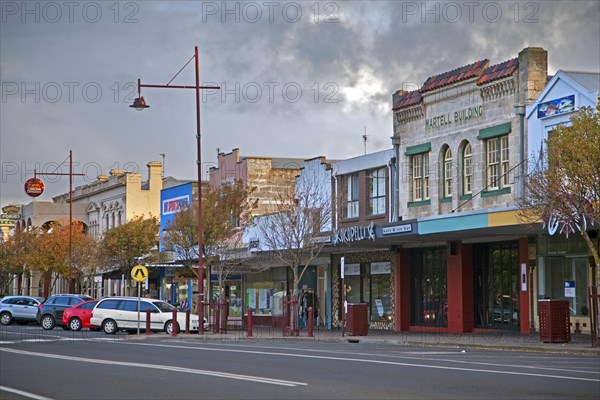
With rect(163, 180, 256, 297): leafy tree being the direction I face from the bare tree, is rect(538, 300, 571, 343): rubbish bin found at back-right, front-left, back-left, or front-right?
back-left

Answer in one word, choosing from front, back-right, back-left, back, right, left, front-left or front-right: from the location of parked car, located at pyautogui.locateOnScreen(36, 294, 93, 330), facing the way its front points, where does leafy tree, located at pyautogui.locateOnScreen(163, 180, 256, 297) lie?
front

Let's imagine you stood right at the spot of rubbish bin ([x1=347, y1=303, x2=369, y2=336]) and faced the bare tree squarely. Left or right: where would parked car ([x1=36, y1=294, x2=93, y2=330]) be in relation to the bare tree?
left

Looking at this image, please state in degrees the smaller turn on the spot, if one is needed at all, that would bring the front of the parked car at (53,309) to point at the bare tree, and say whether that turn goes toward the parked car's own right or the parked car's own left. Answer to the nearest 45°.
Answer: approximately 45° to the parked car's own right

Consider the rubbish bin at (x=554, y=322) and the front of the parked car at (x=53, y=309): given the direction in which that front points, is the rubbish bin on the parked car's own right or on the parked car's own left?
on the parked car's own right

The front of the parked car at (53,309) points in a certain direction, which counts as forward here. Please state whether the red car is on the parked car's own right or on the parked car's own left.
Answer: on the parked car's own right

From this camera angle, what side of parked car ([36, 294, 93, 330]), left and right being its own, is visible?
right

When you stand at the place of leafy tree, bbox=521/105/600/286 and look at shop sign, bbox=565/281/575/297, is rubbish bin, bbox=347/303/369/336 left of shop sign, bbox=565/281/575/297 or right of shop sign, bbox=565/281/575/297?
left

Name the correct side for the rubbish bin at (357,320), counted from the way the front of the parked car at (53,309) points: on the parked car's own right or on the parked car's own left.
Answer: on the parked car's own right

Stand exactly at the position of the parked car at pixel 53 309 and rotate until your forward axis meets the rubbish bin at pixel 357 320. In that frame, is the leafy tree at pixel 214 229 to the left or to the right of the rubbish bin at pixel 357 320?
left

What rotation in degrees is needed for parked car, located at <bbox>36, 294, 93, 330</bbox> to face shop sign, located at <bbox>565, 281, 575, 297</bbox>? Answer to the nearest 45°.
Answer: approximately 45° to its right

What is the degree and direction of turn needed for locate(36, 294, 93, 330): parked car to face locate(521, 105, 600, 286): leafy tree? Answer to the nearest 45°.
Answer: approximately 45° to its right
